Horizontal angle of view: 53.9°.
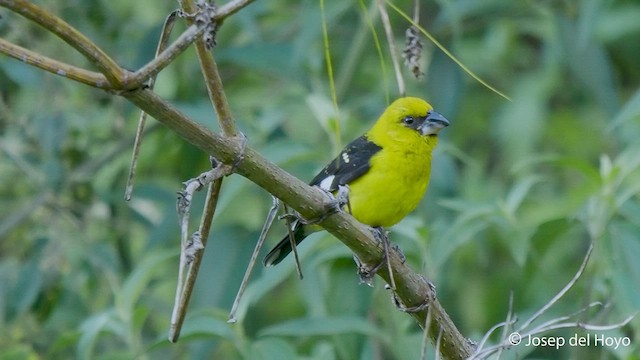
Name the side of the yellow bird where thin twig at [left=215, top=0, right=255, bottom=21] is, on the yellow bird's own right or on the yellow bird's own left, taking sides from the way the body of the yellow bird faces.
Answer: on the yellow bird's own right

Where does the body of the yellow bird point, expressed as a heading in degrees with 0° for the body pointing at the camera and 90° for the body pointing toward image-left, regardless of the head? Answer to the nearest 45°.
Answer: approximately 315°

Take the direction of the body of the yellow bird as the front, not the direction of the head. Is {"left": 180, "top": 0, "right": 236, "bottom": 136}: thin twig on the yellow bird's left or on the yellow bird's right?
on the yellow bird's right

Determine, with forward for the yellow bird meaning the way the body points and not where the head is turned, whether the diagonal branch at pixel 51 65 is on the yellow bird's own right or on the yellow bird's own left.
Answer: on the yellow bird's own right

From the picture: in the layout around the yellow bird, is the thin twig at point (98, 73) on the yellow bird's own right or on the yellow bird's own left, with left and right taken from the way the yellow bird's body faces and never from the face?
on the yellow bird's own right
